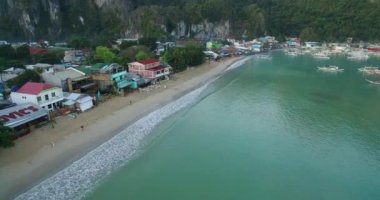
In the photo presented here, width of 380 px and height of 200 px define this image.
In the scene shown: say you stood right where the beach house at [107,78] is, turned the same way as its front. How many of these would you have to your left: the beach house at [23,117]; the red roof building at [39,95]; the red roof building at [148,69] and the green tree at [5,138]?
1

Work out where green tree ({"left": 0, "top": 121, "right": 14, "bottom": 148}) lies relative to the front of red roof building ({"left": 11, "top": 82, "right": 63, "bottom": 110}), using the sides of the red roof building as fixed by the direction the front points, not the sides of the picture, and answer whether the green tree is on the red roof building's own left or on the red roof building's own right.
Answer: on the red roof building's own right

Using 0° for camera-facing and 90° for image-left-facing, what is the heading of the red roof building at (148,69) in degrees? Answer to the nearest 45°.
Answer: approximately 315°

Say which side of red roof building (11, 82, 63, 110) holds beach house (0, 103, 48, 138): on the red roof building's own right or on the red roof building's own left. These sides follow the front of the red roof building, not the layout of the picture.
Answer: on the red roof building's own right

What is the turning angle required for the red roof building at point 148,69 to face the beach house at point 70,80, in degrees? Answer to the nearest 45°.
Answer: approximately 90° to its right

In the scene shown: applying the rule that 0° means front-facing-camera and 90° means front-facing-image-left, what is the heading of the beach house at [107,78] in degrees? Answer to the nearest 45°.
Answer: approximately 315°

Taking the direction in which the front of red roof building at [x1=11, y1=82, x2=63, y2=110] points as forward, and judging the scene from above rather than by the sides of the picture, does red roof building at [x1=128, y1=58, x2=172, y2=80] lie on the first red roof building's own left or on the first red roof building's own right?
on the first red roof building's own left

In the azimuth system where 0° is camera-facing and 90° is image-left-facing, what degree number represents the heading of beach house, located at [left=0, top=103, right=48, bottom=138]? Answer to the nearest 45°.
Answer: approximately 315°

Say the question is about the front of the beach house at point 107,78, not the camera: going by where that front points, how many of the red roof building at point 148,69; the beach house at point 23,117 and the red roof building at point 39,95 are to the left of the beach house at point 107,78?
1

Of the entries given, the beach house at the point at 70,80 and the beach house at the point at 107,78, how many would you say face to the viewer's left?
0
